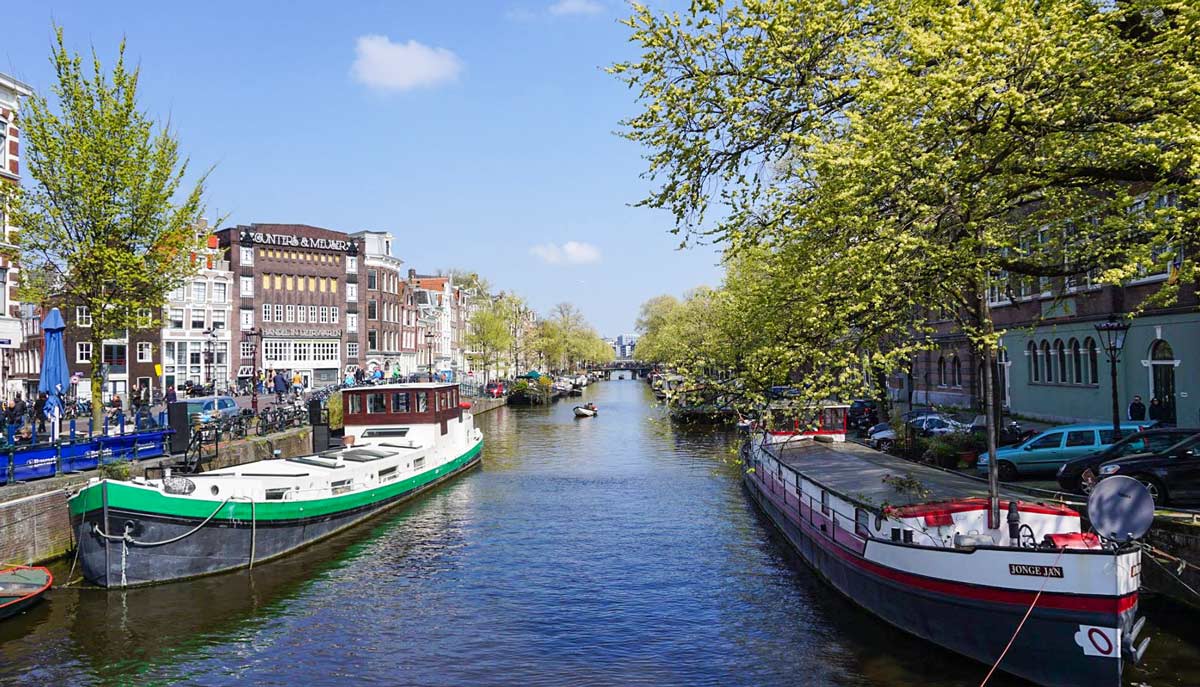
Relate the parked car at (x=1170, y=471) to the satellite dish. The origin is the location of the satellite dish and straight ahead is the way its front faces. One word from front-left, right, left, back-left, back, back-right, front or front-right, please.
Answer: back

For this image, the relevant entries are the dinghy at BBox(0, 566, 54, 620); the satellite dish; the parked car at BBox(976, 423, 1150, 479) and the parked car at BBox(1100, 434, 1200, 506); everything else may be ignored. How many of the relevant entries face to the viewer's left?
2

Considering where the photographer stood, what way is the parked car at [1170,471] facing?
facing to the left of the viewer

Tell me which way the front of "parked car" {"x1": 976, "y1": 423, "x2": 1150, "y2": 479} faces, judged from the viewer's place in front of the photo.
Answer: facing to the left of the viewer

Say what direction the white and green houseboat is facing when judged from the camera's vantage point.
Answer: facing the viewer and to the left of the viewer

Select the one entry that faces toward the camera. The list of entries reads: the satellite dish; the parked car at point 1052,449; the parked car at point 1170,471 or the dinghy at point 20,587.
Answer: the satellite dish

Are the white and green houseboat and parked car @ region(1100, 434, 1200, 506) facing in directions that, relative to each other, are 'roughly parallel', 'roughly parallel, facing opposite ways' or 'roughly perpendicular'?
roughly perpendicular

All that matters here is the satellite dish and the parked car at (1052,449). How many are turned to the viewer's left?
1

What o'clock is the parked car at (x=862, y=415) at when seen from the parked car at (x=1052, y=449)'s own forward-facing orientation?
the parked car at (x=862, y=415) is roughly at 2 o'clock from the parked car at (x=1052, y=449).

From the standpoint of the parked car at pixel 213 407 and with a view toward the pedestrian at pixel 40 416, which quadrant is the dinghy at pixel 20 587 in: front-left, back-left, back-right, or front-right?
front-left

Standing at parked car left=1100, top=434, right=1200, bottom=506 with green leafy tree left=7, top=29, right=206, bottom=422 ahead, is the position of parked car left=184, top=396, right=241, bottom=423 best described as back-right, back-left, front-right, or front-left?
front-right

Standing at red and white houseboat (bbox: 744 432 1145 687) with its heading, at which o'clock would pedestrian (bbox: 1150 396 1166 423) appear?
The pedestrian is roughly at 8 o'clock from the red and white houseboat.

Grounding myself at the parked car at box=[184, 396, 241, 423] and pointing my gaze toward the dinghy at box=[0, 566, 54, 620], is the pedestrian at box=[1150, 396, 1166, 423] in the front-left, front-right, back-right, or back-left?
front-left

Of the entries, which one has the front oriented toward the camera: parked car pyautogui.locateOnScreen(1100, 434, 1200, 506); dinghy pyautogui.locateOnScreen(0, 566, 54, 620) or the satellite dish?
the satellite dish

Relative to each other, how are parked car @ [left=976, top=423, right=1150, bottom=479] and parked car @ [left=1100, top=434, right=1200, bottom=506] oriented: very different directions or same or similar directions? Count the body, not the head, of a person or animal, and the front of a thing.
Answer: same or similar directions

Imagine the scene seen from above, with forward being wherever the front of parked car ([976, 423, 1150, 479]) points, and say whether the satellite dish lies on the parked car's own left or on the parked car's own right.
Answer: on the parked car's own left

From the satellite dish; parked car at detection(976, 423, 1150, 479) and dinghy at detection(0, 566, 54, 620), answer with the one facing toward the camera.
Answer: the satellite dish

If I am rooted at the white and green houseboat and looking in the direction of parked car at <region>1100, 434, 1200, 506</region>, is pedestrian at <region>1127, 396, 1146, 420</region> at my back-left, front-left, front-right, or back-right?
front-left
